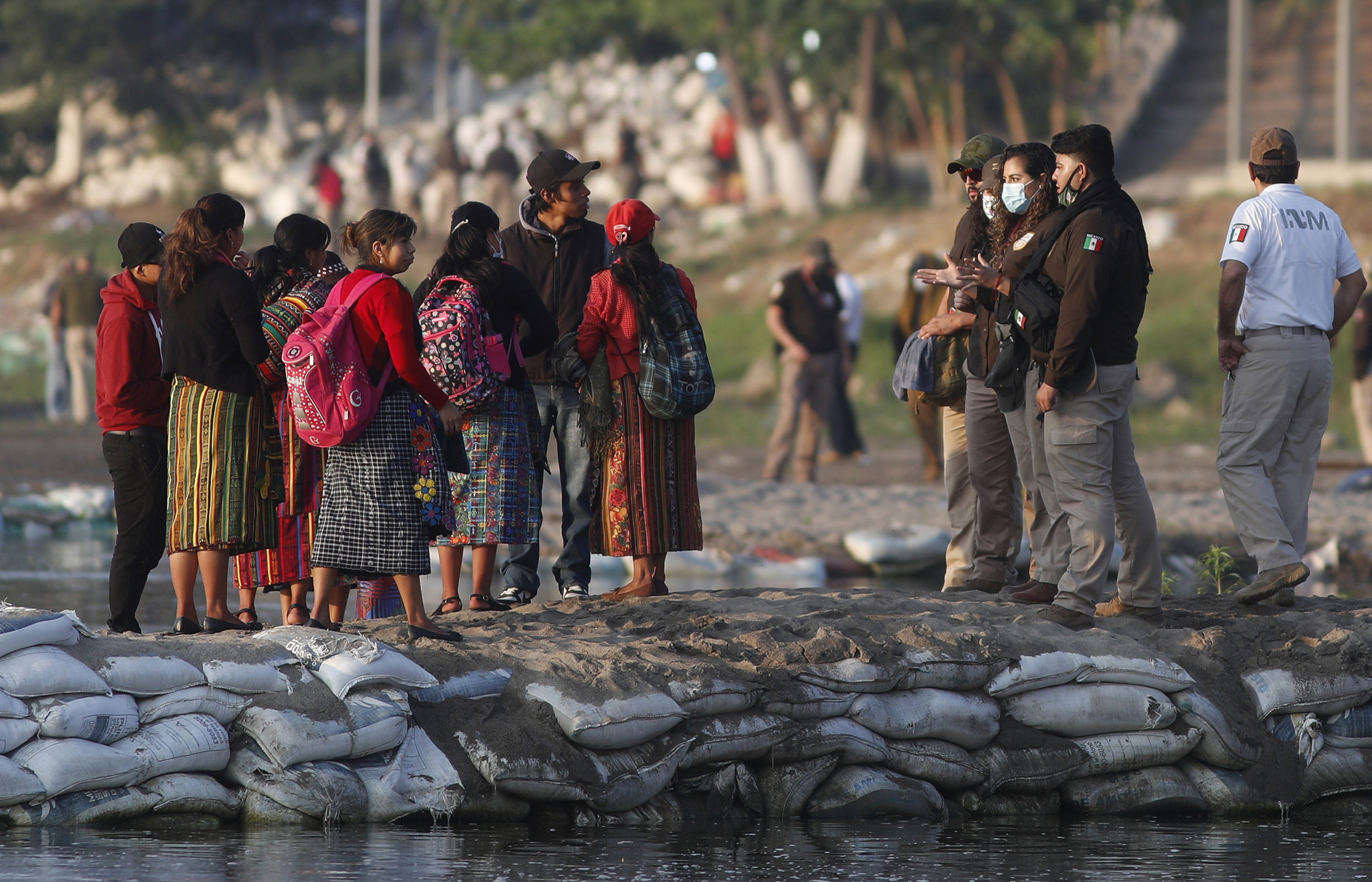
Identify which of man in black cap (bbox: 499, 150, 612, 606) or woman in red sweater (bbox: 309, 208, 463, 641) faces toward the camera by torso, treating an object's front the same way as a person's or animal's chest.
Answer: the man in black cap

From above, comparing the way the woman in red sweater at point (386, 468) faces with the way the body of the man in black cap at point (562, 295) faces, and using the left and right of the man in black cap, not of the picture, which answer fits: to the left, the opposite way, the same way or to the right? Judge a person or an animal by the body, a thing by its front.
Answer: to the left

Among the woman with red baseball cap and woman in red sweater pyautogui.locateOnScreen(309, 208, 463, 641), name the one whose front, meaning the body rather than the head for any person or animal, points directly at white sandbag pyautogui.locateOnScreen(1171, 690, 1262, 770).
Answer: the woman in red sweater

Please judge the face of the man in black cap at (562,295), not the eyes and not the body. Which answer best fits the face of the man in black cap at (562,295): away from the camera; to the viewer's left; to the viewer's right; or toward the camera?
to the viewer's right

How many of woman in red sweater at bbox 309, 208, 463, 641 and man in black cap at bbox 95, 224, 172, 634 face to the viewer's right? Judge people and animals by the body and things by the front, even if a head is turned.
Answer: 2

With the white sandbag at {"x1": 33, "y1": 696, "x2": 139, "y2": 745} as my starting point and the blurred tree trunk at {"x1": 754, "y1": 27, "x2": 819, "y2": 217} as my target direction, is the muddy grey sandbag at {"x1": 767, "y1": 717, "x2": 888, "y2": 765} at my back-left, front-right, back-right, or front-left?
front-right

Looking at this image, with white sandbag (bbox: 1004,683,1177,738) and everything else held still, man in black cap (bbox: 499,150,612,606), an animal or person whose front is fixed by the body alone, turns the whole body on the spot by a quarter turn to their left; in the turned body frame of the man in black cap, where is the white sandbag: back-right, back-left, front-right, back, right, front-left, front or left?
front-right

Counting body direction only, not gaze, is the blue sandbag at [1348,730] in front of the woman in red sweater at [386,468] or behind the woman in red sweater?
in front

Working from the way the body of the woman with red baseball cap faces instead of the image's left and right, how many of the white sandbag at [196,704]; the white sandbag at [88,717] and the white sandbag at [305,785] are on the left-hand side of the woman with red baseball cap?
3

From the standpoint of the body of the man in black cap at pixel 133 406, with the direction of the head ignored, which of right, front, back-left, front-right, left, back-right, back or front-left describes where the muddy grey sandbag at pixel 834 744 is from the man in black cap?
front-right

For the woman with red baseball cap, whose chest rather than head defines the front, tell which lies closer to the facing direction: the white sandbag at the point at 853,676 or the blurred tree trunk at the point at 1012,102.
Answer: the blurred tree trunk

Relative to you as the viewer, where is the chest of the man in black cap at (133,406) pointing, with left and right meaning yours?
facing to the right of the viewer

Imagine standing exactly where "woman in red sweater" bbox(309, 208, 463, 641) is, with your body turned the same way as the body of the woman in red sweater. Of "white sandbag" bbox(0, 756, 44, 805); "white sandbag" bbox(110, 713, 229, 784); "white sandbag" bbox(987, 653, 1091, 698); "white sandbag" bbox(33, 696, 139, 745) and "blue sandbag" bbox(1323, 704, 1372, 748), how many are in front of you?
2

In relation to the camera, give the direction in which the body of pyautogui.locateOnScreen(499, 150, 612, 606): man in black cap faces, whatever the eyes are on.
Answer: toward the camera

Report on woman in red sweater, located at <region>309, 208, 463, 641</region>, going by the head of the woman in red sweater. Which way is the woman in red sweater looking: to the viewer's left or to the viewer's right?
to the viewer's right

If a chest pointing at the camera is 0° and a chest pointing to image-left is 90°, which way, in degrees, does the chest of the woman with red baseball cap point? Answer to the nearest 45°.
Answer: approximately 135°

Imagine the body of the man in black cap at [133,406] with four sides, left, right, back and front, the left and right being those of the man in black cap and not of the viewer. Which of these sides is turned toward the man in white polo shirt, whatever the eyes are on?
front

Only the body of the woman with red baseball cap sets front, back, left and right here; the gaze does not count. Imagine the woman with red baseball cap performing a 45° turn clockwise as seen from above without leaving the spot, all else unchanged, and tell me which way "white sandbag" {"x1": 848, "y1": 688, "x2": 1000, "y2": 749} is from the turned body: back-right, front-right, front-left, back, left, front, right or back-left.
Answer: back-right

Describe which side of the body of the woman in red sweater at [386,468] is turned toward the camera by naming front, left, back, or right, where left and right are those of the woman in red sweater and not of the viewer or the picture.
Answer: right
